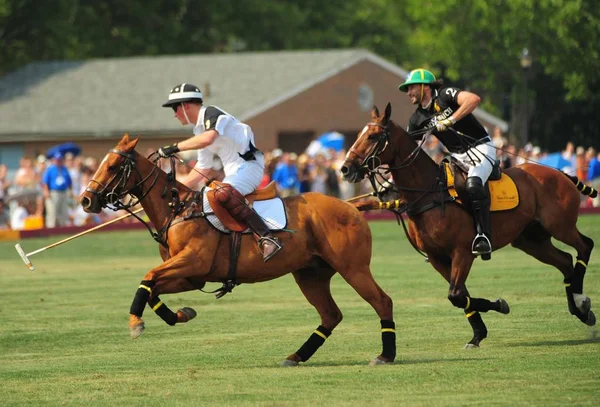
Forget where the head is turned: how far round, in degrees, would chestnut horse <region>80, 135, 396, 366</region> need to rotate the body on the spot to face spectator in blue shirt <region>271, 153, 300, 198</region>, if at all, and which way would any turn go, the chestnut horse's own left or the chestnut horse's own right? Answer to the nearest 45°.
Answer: approximately 90° to the chestnut horse's own right

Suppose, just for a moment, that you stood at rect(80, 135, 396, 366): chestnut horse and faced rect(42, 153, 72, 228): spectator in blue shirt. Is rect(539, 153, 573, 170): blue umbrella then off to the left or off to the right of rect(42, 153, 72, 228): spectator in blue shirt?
right

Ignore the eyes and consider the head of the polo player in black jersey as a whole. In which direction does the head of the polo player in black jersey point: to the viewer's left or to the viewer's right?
to the viewer's left

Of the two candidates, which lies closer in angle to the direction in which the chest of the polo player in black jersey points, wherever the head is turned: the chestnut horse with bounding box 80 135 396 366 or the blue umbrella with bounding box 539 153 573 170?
the chestnut horse

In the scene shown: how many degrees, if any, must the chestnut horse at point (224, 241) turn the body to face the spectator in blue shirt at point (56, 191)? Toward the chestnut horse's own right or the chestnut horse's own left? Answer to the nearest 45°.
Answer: approximately 90° to the chestnut horse's own right

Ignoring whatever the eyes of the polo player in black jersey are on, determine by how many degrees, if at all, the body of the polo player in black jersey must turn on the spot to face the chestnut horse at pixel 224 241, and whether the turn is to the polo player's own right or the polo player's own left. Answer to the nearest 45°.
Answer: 0° — they already face it

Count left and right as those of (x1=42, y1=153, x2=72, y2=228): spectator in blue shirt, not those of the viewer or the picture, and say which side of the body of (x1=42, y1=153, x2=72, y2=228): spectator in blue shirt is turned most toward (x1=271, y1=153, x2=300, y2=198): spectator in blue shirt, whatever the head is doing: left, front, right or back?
left

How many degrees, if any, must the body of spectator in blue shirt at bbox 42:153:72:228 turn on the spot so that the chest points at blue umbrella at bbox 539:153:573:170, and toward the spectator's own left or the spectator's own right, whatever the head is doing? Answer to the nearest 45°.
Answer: approximately 90° to the spectator's own left

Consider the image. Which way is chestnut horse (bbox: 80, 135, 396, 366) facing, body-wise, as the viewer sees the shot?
to the viewer's left

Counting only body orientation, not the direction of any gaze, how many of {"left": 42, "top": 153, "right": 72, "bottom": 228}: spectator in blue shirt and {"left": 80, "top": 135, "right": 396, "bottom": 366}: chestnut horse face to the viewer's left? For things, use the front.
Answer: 1

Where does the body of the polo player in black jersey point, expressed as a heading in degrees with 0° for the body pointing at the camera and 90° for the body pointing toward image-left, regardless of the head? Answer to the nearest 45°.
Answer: approximately 45°
